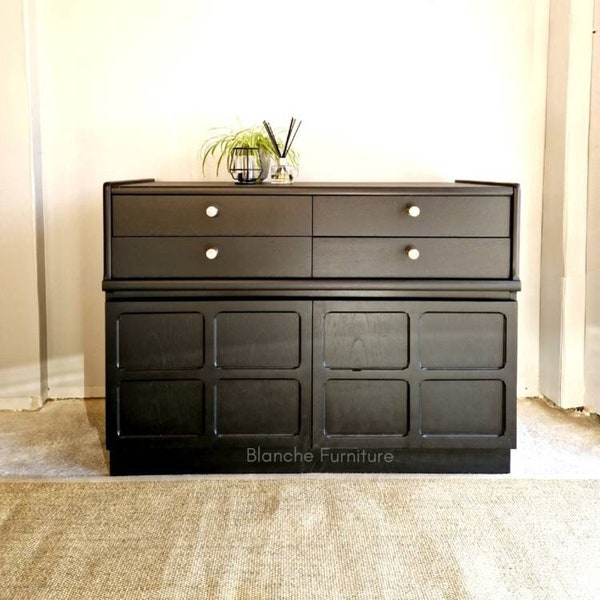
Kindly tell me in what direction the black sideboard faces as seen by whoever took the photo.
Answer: facing the viewer
